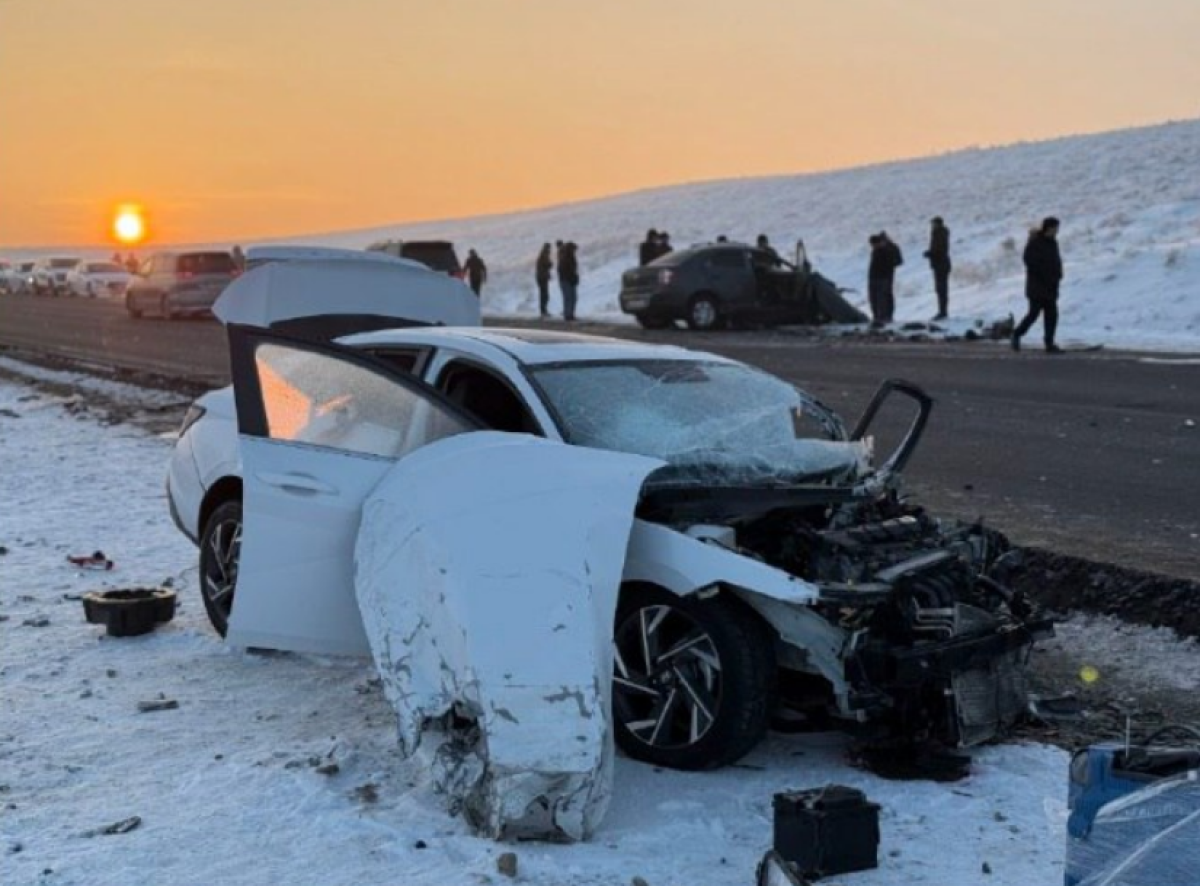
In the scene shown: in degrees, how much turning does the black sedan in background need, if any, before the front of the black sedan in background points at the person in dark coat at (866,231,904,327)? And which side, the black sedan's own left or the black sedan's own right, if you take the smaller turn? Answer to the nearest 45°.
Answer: approximately 45° to the black sedan's own right

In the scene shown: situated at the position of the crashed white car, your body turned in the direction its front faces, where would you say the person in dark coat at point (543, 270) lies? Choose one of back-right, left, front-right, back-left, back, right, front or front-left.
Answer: back-left

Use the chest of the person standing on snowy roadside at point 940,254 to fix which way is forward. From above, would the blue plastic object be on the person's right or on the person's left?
on the person's left

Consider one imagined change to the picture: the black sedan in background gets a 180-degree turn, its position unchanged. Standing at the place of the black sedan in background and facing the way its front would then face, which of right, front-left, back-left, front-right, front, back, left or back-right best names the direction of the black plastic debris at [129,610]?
front-left

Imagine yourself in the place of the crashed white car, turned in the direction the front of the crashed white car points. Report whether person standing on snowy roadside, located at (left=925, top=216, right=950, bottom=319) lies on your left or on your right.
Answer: on your left

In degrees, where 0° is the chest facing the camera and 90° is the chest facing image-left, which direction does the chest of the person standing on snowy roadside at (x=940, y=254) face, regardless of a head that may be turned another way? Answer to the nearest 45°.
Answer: approximately 90°
